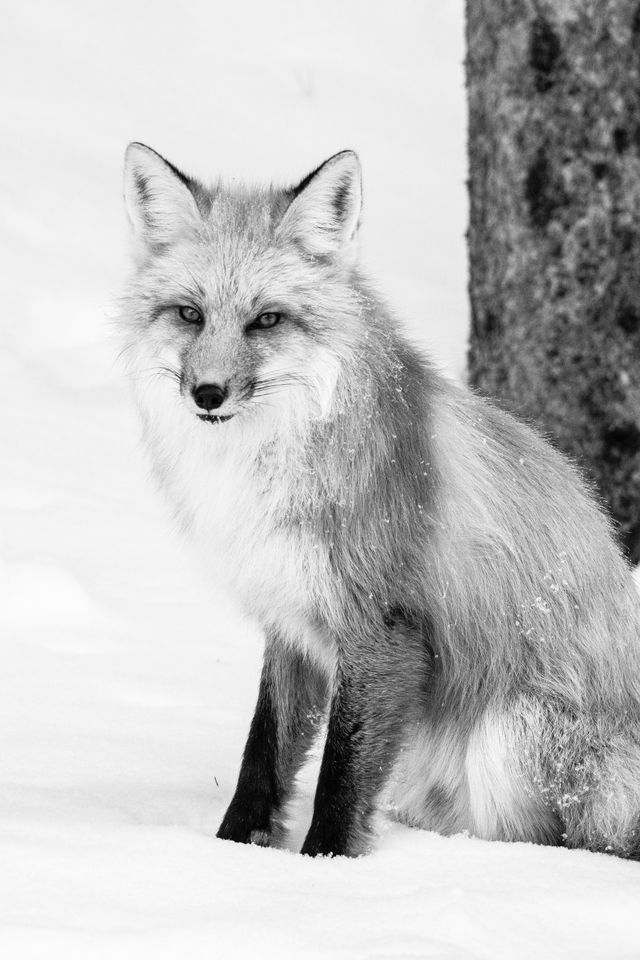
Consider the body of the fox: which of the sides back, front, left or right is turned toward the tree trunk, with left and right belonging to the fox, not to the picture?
back

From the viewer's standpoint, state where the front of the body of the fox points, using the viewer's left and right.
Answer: facing the viewer and to the left of the viewer
